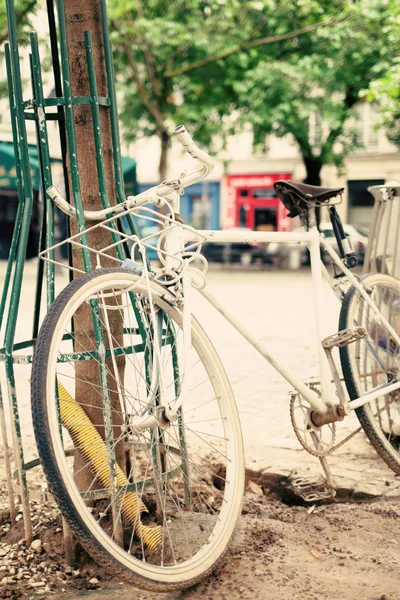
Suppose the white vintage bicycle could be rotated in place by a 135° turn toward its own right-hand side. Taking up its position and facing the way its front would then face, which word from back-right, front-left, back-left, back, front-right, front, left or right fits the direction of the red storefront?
front

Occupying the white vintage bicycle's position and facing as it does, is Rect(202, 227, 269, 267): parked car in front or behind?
behind

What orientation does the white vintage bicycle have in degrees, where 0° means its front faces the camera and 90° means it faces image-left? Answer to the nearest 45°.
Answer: approximately 45°
